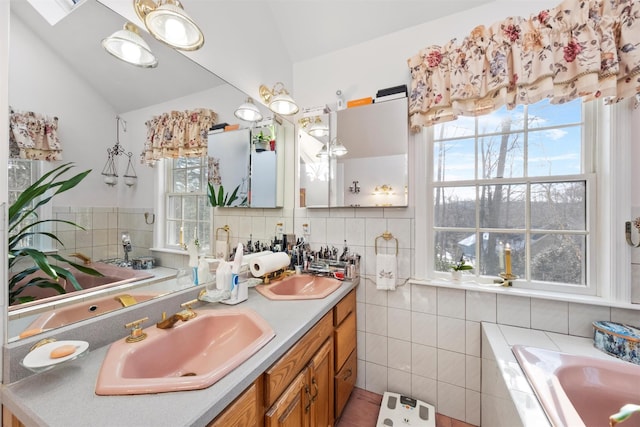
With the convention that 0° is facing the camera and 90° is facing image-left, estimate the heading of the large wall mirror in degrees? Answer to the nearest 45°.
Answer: approximately 315°

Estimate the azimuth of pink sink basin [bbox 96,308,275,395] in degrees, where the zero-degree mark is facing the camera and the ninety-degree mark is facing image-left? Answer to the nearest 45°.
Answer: approximately 315°
